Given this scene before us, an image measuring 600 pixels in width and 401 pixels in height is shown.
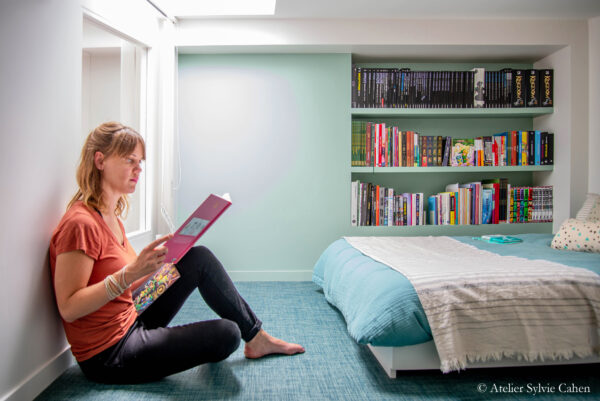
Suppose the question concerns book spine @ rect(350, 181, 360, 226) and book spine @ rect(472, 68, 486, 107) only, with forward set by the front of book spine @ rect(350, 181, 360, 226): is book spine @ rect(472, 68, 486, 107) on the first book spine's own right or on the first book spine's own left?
on the first book spine's own left

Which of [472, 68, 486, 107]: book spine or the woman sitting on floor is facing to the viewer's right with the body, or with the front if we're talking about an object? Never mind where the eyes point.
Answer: the woman sitting on floor

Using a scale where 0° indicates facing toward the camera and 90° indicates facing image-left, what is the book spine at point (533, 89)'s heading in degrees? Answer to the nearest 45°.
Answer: approximately 0°

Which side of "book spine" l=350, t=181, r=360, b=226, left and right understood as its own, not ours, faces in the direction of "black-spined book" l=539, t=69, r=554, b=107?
left

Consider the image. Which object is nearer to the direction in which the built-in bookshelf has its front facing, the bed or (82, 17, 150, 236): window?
the bed
